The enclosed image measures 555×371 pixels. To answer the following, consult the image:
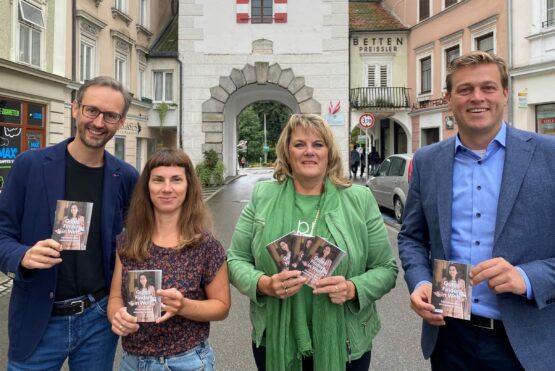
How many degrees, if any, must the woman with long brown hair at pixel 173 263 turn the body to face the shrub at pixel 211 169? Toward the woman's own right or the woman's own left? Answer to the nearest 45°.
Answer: approximately 180°

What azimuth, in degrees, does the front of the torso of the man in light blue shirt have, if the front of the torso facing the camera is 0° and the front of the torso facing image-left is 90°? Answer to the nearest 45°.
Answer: approximately 0°

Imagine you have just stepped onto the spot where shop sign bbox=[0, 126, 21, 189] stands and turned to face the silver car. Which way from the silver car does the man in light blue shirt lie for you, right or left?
right

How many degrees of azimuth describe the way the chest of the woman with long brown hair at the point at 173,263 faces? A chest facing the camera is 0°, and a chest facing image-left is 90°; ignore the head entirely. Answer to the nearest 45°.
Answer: approximately 0°

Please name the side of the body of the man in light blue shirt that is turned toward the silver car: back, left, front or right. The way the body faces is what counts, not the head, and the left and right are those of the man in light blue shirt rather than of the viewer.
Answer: back

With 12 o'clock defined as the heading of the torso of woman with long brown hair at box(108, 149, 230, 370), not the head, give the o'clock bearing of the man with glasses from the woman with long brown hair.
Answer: The man with glasses is roughly at 4 o'clock from the woman with long brown hair.
